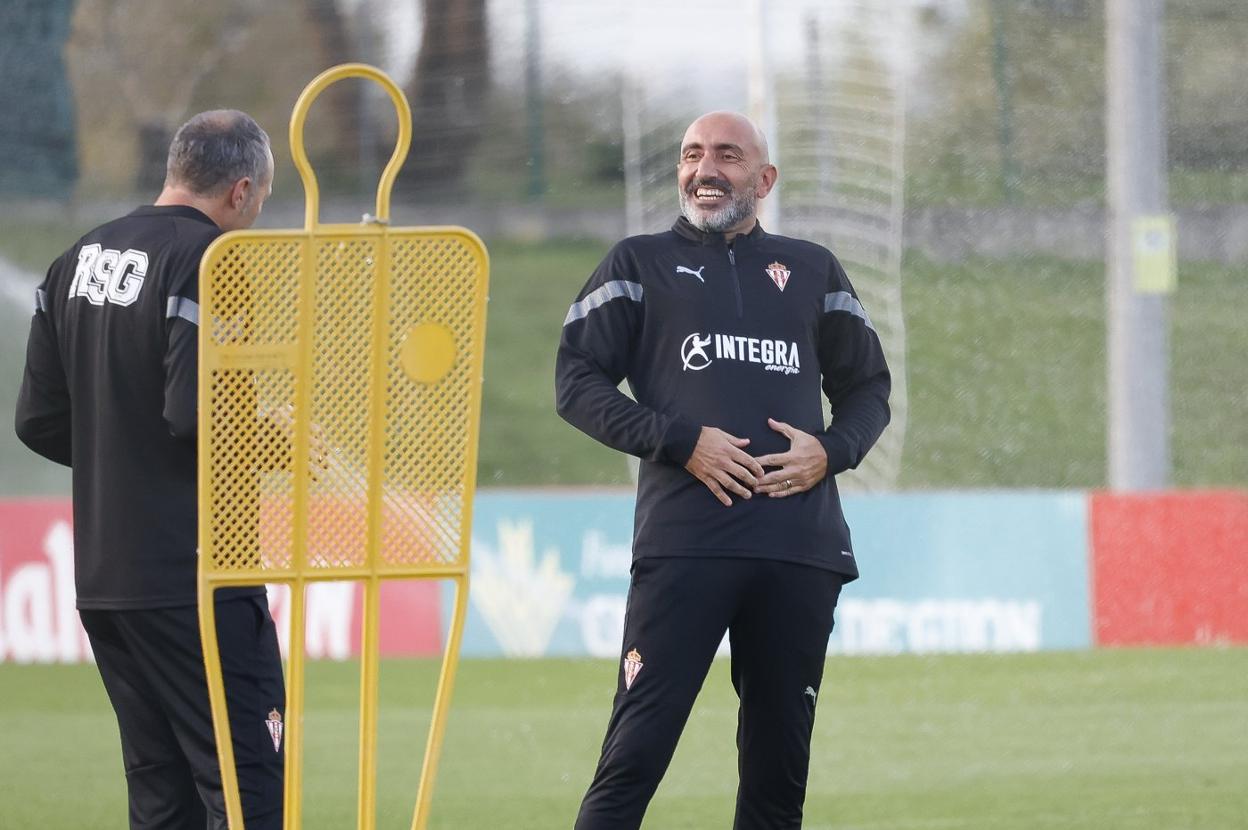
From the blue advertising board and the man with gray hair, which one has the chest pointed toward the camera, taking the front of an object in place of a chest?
the blue advertising board

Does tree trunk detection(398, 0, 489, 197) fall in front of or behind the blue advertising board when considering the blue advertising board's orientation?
behind

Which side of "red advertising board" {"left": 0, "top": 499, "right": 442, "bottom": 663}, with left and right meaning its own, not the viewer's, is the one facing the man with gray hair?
front

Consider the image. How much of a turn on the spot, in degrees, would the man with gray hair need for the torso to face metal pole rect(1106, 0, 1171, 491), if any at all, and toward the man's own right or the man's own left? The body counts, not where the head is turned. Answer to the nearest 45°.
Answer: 0° — they already face it

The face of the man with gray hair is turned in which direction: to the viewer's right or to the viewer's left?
to the viewer's right

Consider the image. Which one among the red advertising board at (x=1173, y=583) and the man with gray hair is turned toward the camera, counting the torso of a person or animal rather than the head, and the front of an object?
the red advertising board

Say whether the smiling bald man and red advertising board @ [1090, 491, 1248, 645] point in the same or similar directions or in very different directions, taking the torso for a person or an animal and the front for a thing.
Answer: same or similar directions

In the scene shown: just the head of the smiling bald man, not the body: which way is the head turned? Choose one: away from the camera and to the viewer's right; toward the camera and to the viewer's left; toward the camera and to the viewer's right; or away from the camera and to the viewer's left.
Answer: toward the camera and to the viewer's left

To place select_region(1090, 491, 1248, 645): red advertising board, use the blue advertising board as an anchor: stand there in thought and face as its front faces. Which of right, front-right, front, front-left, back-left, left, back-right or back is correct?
left

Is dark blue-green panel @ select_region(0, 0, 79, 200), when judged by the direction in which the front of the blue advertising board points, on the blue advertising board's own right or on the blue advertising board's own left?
on the blue advertising board's own right

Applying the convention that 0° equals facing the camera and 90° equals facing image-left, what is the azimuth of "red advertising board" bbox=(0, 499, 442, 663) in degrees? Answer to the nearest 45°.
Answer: approximately 0°

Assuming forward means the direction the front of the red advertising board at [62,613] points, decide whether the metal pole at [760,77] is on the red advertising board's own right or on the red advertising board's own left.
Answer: on the red advertising board's own left

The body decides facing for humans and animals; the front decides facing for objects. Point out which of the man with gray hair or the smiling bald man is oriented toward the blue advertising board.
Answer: the man with gray hair

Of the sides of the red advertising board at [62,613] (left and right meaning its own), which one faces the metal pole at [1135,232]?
left

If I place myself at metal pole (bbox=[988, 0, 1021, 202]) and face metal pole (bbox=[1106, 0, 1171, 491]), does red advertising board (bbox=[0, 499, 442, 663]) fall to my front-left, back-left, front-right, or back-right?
front-right

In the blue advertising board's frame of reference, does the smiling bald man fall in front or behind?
in front

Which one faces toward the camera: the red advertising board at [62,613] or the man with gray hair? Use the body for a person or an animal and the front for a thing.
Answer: the red advertising board

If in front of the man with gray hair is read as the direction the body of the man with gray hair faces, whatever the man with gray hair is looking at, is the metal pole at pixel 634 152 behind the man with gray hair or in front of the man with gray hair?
in front

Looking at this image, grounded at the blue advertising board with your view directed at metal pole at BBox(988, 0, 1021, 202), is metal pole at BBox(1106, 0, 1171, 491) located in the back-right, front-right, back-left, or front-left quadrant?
front-right

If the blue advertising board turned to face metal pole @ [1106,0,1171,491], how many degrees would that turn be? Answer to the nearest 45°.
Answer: approximately 135° to its left

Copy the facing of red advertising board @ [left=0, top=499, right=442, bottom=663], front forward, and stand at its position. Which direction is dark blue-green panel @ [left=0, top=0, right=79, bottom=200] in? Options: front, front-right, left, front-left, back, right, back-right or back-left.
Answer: back

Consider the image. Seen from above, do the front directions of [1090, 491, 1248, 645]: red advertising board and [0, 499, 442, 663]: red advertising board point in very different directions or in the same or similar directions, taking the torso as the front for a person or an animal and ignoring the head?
same or similar directions
